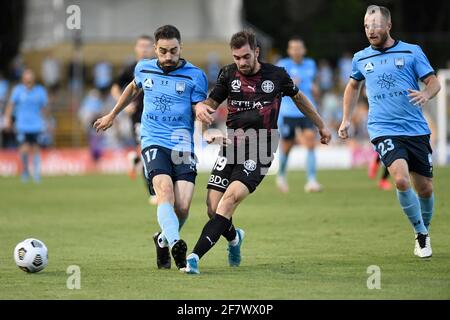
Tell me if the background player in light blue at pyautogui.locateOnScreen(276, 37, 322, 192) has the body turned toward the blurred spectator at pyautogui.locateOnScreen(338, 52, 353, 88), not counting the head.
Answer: no

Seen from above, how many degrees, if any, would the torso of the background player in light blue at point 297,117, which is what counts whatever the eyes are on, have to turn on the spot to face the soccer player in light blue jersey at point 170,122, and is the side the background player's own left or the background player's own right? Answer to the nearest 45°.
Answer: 0° — they already face them

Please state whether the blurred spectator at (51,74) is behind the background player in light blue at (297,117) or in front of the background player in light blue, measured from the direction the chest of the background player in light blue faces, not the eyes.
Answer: behind

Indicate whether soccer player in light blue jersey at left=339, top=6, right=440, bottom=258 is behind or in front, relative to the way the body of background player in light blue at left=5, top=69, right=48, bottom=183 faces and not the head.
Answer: in front

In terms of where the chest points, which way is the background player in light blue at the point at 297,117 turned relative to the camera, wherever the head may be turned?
toward the camera

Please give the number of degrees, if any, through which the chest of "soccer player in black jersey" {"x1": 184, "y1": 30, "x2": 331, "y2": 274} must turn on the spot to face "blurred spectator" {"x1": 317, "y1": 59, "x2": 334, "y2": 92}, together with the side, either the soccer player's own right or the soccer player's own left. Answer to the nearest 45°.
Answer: approximately 180°

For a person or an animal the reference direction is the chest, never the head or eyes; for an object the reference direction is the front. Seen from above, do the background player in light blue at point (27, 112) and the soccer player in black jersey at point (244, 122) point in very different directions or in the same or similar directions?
same or similar directions

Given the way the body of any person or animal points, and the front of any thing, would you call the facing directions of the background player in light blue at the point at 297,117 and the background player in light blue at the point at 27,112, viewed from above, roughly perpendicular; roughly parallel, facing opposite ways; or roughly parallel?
roughly parallel

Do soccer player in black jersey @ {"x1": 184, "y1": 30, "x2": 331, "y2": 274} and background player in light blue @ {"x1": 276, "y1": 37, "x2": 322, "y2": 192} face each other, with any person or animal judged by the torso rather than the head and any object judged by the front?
no

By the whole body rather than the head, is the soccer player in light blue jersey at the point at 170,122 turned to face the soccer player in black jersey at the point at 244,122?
no

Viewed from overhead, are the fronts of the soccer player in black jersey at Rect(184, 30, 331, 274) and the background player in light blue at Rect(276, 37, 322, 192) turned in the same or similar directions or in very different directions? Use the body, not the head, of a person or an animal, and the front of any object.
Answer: same or similar directions

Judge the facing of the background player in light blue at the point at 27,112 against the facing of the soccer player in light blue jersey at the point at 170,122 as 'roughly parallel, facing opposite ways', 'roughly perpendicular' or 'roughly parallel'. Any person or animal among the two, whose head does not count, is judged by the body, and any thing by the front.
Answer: roughly parallel

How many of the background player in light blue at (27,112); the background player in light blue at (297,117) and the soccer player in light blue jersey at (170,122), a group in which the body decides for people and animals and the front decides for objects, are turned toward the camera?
3

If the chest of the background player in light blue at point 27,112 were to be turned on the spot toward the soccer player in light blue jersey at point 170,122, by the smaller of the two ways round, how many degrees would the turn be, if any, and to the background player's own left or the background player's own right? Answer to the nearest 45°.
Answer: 0° — they already face them

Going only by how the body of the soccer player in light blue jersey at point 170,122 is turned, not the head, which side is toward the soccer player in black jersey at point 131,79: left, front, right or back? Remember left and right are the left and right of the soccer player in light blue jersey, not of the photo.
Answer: back

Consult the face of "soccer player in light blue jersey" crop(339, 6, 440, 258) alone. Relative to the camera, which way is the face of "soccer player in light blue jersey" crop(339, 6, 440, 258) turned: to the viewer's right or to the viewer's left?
to the viewer's left

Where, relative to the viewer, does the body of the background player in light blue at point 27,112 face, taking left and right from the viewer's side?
facing the viewer
